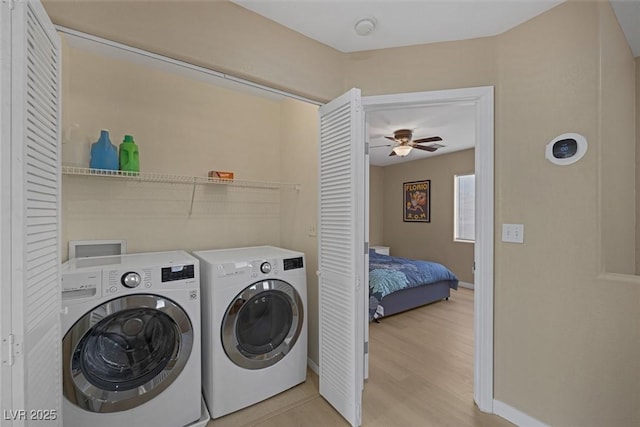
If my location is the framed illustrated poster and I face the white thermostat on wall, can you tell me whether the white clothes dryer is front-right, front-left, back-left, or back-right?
front-right

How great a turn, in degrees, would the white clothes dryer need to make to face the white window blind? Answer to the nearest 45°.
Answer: approximately 90° to its left

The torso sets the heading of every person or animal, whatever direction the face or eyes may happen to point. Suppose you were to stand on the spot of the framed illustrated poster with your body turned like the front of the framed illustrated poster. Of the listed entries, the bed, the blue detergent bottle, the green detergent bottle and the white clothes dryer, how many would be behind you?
0

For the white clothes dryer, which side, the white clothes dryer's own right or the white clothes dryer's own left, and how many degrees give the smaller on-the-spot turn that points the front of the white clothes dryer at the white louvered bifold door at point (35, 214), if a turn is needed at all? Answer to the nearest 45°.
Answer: approximately 90° to the white clothes dryer's own right

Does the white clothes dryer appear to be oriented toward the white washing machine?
no

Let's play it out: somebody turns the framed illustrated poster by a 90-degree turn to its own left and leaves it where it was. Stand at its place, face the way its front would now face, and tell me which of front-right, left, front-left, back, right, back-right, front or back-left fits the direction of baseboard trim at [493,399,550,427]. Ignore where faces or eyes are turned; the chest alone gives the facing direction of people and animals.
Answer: front-right

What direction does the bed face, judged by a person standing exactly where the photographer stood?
facing away from the viewer and to the right of the viewer

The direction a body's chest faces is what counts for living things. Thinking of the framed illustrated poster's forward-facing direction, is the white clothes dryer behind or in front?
in front

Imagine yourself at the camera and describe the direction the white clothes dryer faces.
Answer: facing the viewer and to the right of the viewer

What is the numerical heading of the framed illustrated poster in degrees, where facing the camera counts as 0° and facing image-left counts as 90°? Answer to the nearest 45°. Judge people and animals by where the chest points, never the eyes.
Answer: approximately 45°

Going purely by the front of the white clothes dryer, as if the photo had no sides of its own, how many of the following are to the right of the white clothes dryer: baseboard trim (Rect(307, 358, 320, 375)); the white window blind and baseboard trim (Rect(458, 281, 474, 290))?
0
